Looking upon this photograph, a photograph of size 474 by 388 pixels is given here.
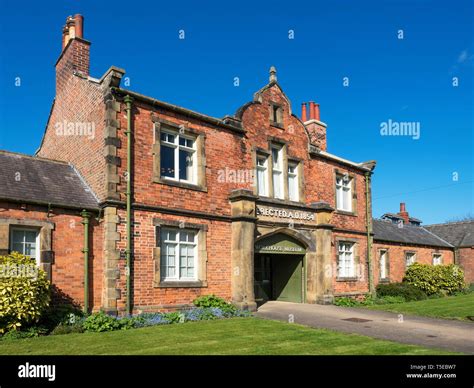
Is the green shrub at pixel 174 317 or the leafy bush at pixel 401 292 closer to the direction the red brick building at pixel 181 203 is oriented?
the green shrub

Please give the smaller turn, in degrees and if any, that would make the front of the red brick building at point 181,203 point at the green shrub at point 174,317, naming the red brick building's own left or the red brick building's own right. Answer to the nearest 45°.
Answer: approximately 45° to the red brick building's own right

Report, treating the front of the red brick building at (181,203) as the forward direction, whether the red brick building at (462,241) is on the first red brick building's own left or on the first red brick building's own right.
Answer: on the first red brick building's own left

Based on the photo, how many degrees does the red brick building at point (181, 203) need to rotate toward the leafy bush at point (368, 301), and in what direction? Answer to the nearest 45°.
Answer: approximately 90° to its left

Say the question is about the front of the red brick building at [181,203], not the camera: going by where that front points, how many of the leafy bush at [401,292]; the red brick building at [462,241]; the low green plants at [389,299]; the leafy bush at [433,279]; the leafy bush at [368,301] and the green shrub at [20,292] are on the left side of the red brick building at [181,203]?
5

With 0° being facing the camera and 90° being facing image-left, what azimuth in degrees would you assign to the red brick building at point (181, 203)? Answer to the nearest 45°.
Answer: approximately 315°
